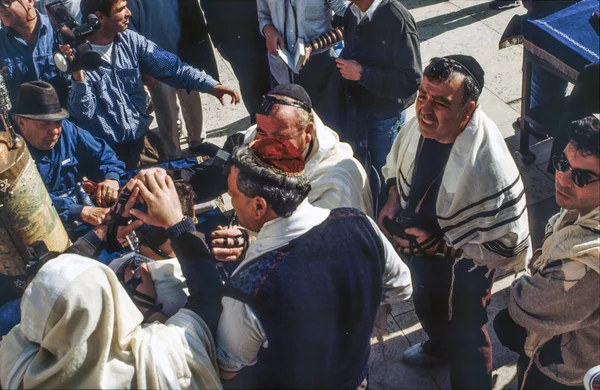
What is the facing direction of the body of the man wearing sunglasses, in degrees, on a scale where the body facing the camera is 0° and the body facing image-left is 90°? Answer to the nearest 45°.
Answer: approximately 45°

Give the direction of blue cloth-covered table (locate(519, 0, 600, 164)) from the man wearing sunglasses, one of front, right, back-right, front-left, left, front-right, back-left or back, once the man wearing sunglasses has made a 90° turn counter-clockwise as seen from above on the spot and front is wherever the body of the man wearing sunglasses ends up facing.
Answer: back-left
